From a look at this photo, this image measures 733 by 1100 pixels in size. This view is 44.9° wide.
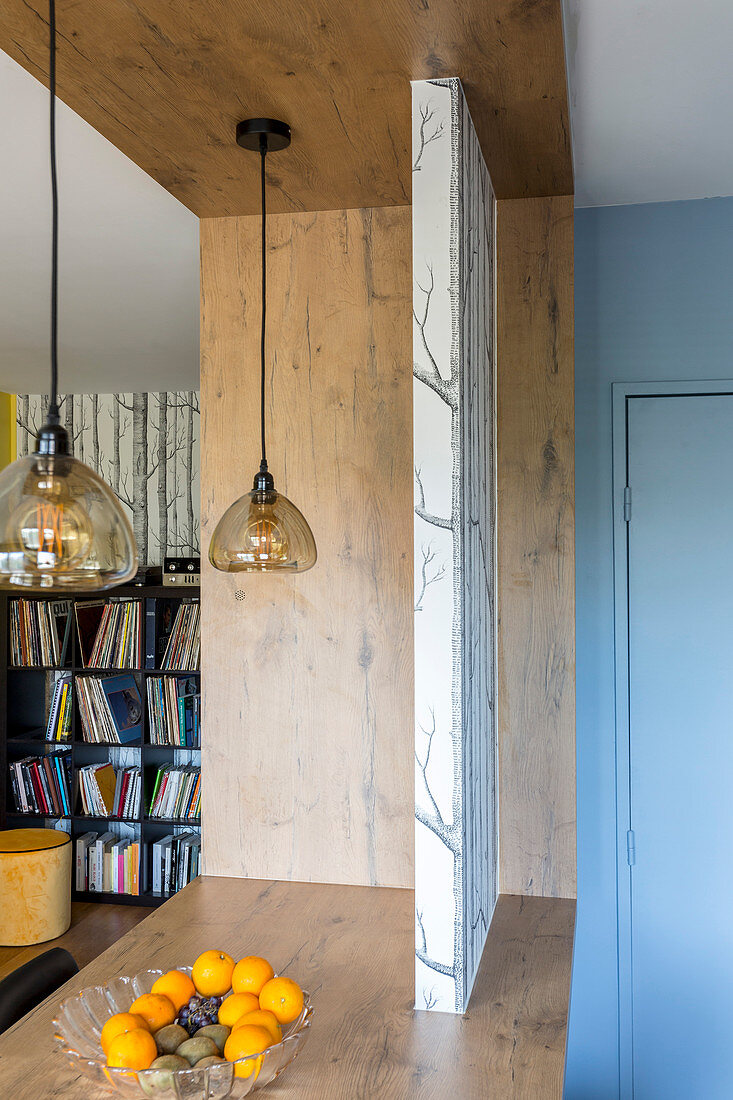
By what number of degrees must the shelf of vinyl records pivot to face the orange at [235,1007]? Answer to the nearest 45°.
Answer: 0° — it already faces it

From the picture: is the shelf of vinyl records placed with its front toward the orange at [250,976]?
yes

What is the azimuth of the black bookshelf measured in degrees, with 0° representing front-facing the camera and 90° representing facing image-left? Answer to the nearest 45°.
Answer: approximately 0°

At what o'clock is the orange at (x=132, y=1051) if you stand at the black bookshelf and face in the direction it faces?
The orange is roughly at 12 o'clock from the black bookshelf.

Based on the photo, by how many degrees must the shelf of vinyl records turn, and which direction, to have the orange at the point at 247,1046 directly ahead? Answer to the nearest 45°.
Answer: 0° — it already faces it

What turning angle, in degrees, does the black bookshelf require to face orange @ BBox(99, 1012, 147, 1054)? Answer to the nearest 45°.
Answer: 0° — it already faces it

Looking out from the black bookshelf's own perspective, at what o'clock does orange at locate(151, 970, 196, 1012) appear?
The orange is roughly at 12 o'clock from the black bookshelf.

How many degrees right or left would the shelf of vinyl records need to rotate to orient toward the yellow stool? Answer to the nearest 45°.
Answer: approximately 45° to its right
